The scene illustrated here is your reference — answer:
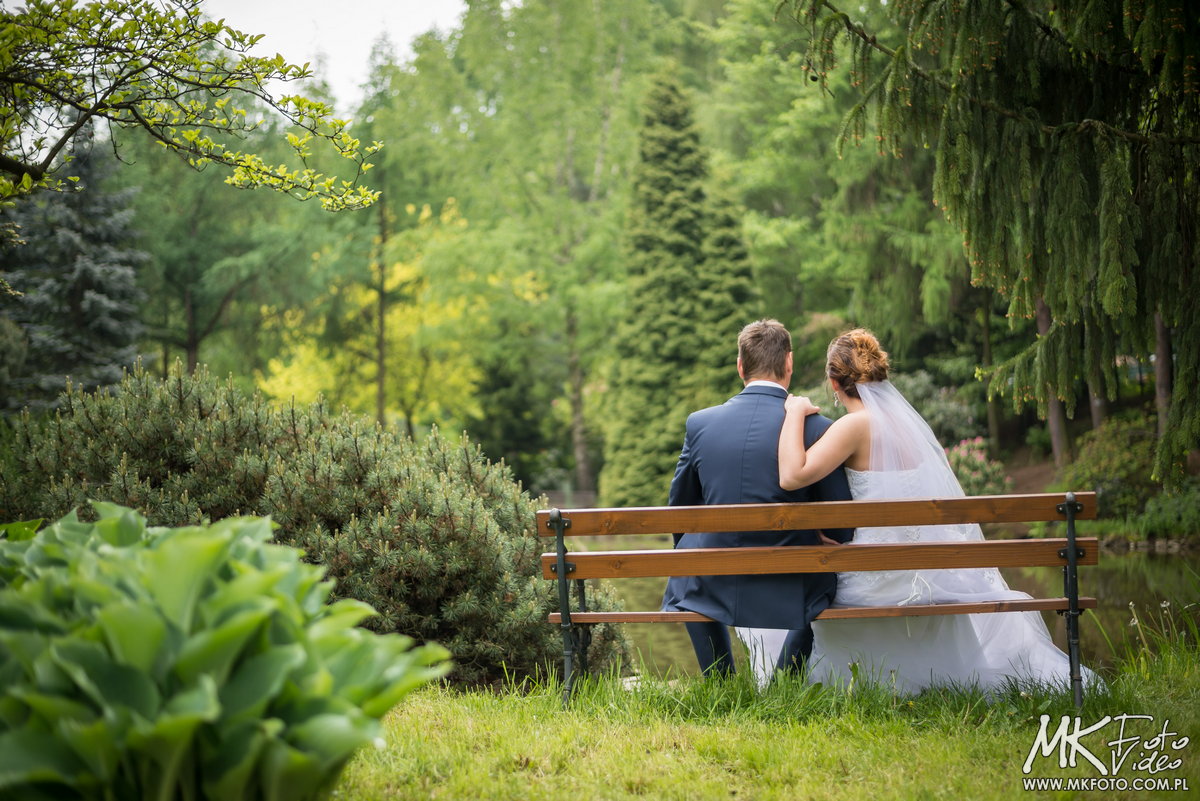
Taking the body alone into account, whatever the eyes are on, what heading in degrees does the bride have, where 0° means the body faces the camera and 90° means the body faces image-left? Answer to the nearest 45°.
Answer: approximately 135°

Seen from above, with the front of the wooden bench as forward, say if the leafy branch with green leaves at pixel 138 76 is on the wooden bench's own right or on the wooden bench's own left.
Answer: on the wooden bench's own left

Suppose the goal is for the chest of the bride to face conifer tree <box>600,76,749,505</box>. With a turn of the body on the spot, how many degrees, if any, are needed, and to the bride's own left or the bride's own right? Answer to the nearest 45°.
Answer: approximately 45° to the bride's own right

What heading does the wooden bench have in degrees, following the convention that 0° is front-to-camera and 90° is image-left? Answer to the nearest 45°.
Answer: approximately 180°
